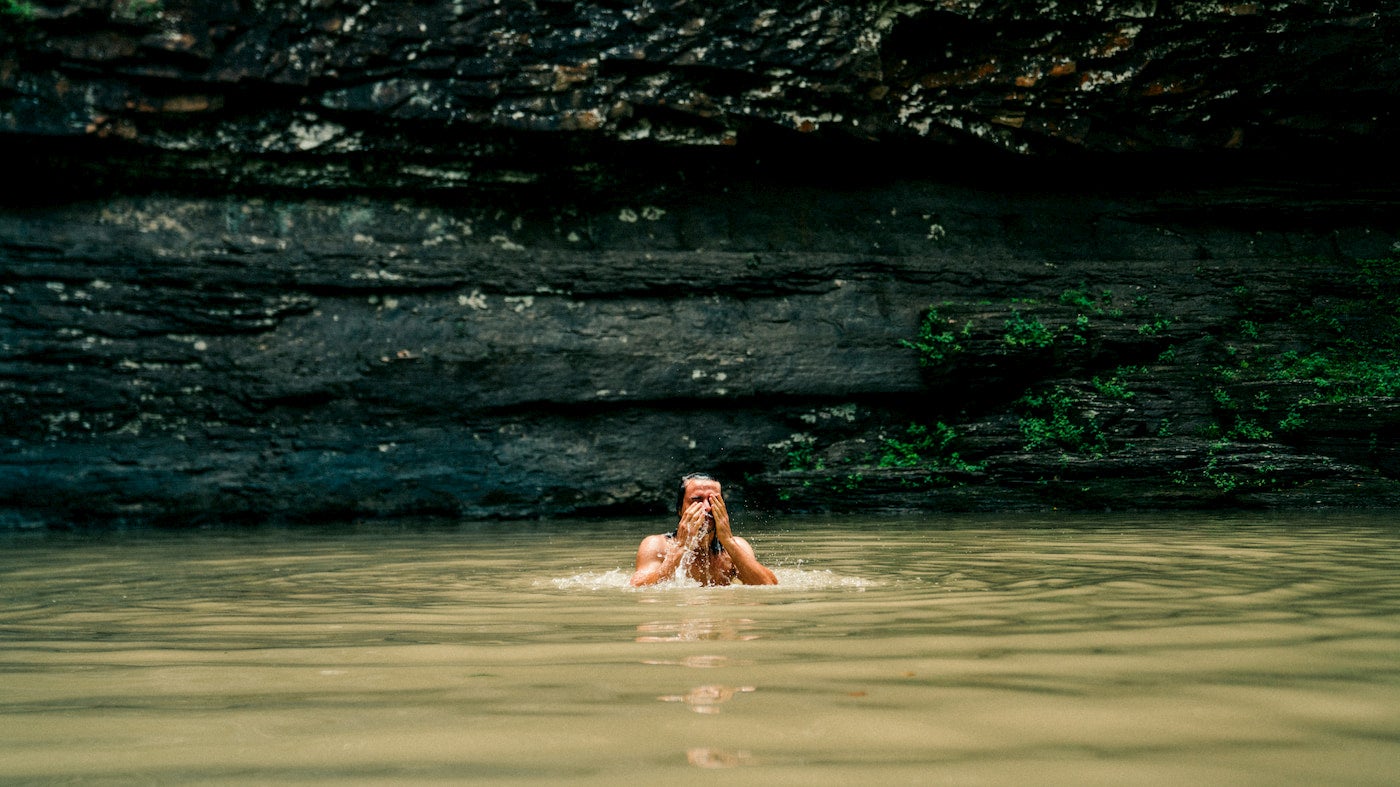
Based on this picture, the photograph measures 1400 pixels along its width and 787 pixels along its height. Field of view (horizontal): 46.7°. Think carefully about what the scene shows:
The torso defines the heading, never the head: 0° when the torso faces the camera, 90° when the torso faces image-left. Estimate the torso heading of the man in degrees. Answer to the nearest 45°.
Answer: approximately 0°
